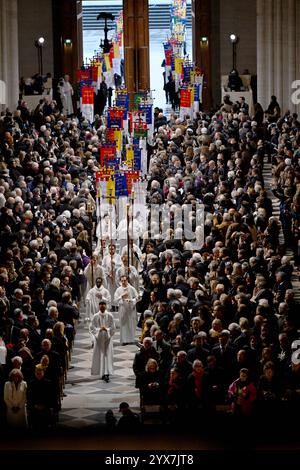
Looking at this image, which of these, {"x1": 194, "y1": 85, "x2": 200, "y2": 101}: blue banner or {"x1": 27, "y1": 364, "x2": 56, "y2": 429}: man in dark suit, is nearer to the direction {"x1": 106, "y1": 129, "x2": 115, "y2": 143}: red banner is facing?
the man in dark suit

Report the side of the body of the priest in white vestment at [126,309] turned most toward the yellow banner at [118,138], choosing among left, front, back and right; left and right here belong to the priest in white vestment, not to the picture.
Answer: back

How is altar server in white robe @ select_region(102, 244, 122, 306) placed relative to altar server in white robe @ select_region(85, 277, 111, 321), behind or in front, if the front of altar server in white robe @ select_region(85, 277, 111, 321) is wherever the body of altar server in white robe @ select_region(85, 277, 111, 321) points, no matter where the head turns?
behind

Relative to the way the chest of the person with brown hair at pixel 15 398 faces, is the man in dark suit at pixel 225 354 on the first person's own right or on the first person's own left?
on the first person's own left

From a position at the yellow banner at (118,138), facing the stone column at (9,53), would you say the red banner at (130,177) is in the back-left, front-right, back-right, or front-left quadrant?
back-left

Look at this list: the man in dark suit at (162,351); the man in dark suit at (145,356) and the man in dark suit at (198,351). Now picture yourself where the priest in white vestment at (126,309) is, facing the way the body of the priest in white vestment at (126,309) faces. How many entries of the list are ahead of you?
3

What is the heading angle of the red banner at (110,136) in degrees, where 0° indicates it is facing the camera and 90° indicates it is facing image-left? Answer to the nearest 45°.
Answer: approximately 0°

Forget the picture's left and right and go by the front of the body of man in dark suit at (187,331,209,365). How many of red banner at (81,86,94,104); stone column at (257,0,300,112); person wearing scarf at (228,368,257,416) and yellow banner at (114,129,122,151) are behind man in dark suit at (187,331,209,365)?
3

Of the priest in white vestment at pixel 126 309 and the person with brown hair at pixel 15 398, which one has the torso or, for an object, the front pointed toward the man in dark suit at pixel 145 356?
the priest in white vestment
